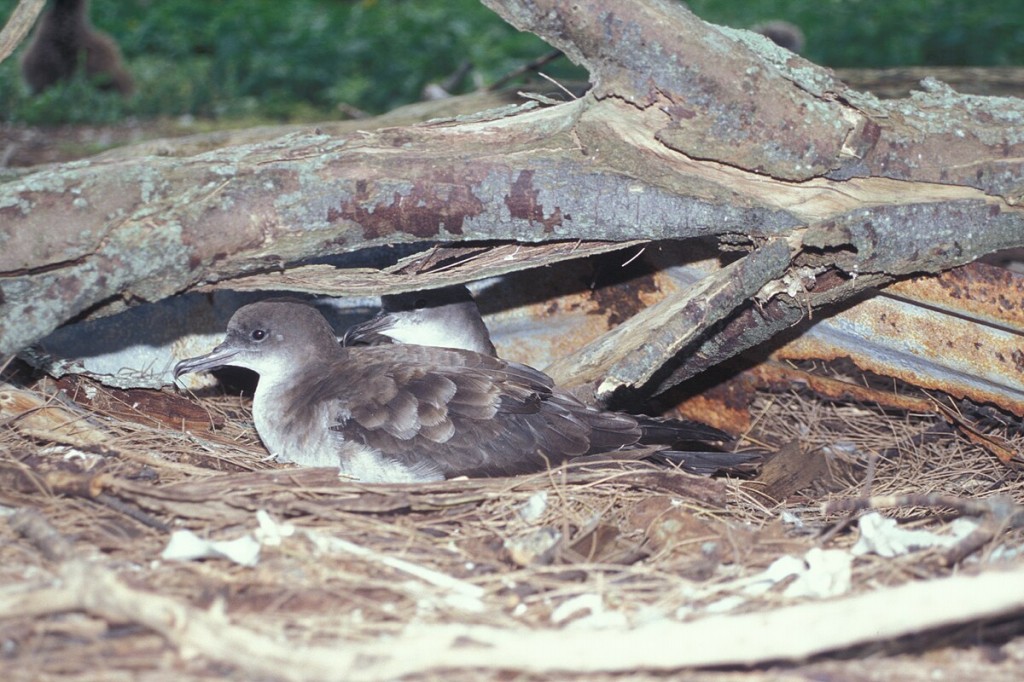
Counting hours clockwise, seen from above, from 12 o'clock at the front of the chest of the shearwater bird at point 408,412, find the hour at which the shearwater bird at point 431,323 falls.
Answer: the shearwater bird at point 431,323 is roughly at 3 o'clock from the shearwater bird at point 408,412.

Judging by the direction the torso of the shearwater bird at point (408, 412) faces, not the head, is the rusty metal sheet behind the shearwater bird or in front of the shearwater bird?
behind

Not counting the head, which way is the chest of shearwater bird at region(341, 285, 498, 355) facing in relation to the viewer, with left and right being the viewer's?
facing to the left of the viewer

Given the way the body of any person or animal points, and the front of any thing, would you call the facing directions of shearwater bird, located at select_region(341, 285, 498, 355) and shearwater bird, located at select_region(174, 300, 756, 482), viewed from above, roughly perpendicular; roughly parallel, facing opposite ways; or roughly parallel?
roughly parallel

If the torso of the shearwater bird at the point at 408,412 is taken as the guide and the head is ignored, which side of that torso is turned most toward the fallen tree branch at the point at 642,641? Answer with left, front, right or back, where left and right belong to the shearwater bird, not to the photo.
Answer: left

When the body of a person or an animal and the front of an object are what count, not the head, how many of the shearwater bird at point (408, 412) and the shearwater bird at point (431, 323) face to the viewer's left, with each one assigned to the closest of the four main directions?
2

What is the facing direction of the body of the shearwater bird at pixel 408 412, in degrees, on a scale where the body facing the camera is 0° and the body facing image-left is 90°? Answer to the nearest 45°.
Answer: approximately 90°

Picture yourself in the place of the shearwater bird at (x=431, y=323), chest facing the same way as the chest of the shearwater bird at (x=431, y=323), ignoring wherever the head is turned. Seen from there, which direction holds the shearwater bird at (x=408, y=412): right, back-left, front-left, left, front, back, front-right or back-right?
left
